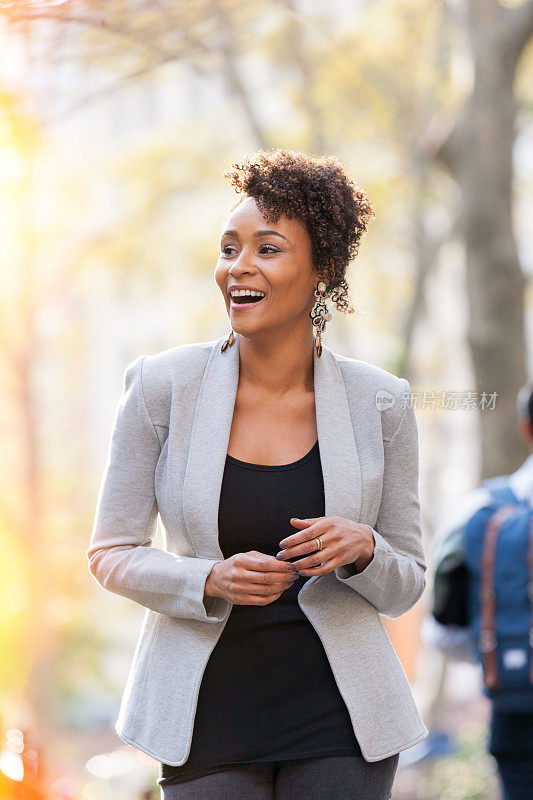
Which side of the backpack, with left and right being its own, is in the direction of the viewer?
front

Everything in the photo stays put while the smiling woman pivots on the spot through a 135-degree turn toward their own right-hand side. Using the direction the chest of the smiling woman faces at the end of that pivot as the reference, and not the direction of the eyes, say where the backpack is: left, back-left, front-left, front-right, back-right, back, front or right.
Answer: right

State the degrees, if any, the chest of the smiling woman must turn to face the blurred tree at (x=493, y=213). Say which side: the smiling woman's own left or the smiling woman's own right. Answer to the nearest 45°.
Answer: approximately 180°

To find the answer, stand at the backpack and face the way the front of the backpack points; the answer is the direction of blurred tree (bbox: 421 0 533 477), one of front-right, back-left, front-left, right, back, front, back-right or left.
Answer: back

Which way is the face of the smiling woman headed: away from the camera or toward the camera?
toward the camera

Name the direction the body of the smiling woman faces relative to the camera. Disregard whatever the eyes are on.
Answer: toward the camera
